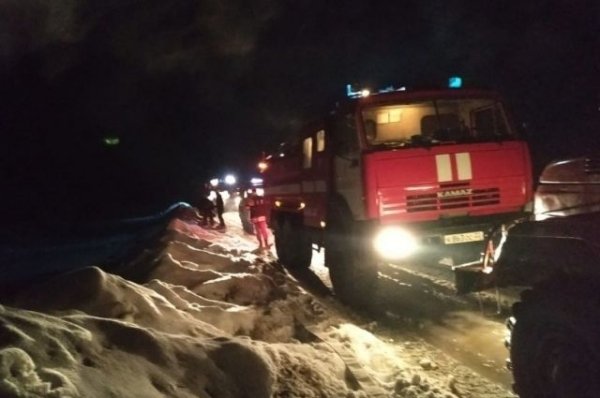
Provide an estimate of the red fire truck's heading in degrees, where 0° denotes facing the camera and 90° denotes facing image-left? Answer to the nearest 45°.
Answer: approximately 315°

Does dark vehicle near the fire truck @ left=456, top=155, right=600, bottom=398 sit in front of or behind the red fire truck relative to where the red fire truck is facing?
in front
